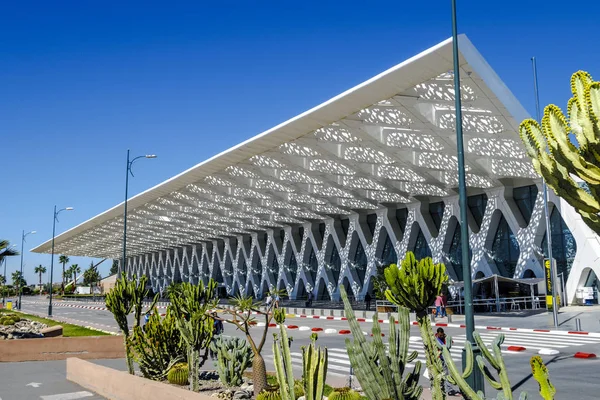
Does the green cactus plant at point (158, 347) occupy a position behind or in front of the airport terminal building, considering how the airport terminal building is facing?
in front

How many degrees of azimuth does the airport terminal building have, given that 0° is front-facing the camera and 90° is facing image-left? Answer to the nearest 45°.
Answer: approximately 45°

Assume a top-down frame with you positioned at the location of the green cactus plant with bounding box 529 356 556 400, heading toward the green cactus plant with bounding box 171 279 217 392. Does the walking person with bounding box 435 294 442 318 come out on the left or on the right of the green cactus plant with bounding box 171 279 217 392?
right

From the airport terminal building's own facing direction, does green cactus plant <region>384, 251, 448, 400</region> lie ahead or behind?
ahead

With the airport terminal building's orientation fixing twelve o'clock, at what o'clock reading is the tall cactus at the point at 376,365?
The tall cactus is roughly at 11 o'clock from the airport terminal building.

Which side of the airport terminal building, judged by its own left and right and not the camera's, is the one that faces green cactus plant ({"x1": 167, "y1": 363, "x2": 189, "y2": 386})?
front
